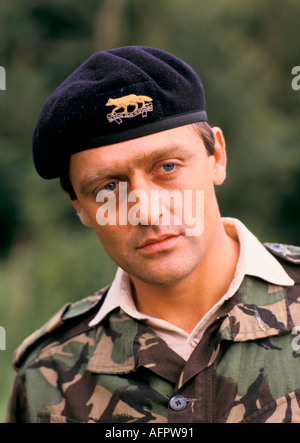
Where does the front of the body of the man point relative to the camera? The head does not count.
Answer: toward the camera

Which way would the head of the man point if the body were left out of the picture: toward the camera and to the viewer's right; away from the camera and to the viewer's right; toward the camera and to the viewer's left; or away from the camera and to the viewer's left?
toward the camera and to the viewer's left
